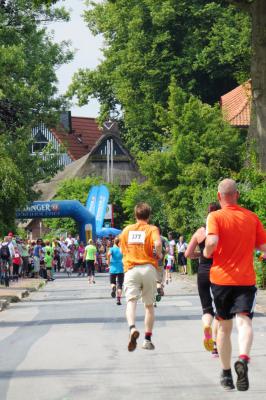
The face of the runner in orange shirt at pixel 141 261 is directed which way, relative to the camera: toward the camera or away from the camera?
away from the camera

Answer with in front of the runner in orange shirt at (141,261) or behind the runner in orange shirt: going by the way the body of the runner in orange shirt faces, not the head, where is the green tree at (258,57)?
in front

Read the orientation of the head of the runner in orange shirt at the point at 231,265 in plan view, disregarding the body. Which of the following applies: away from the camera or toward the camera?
away from the camera

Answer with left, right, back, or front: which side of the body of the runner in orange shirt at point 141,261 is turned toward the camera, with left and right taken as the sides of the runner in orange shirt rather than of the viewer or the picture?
back

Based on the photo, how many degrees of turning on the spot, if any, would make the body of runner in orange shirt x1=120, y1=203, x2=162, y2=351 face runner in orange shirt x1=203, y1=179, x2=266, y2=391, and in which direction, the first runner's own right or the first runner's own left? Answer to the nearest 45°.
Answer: approximately 180°

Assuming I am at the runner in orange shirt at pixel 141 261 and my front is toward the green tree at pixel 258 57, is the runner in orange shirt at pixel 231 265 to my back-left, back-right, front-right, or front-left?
back-right

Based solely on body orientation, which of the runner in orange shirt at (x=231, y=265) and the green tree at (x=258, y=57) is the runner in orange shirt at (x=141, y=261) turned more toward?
the green tree

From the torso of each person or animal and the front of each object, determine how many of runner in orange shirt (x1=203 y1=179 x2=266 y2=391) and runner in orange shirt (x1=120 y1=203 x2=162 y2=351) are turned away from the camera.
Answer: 2

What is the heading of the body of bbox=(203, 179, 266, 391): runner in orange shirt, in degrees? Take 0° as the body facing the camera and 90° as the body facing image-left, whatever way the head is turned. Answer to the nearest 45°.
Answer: approximately 180°

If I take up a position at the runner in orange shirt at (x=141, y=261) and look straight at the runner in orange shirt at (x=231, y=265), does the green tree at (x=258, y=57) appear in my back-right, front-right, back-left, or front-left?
back-left

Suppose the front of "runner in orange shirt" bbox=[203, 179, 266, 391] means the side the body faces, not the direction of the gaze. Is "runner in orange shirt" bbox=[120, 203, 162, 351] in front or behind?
in front

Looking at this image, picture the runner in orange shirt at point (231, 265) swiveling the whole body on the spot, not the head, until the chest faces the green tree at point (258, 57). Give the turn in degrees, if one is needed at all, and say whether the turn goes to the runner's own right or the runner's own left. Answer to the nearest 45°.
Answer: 0° — they already face it
